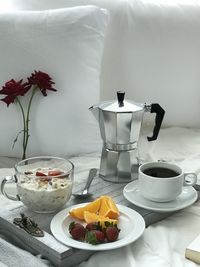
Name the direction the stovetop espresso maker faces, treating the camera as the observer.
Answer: facing to the left of the viewer
